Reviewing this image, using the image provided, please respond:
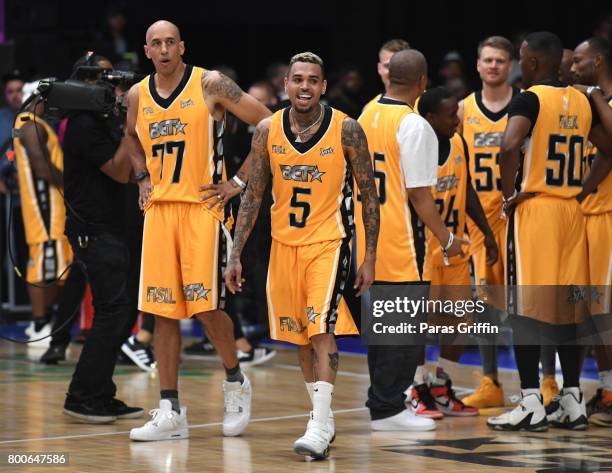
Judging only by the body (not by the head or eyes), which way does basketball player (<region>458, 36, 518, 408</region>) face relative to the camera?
toward the camera

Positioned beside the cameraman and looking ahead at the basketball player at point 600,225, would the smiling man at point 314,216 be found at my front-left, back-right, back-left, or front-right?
front-right

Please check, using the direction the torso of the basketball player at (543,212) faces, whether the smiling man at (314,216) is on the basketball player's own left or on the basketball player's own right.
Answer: on the basketball player's own left

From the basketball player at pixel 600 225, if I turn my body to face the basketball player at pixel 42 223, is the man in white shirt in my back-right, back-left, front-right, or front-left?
front-left

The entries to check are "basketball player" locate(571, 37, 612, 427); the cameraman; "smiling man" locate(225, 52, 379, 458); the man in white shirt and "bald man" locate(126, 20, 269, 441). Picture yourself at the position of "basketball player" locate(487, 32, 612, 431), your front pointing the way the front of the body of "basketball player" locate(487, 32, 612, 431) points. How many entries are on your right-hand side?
1

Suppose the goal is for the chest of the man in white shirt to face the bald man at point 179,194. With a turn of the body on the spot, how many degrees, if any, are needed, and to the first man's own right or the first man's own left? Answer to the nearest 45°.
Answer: approximately 135° to the first man's own left

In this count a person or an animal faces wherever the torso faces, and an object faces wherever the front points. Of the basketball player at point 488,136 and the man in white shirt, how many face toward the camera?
1

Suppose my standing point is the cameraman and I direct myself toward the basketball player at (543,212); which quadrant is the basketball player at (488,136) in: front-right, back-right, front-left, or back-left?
front-left

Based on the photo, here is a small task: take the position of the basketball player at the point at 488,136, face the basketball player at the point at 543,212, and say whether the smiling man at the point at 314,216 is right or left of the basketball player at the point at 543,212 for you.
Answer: right

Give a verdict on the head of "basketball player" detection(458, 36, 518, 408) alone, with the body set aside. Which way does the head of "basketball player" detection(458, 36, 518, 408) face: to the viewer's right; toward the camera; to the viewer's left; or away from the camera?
toward the camera
